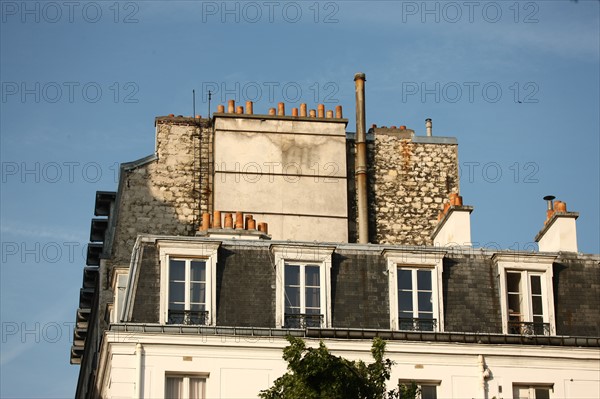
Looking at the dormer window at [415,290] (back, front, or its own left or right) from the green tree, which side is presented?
front

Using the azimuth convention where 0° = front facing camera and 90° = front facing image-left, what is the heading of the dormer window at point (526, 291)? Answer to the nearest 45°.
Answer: approximately 0°

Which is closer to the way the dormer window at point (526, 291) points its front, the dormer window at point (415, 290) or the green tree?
the green tree

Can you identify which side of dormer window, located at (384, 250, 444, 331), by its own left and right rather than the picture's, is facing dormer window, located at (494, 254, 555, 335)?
left

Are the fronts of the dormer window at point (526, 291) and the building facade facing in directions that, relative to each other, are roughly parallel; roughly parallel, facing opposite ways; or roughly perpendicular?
roughly parallel

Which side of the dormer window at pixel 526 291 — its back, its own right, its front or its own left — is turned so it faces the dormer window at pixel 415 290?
right

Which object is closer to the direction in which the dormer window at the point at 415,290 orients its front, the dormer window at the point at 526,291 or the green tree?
the green tree

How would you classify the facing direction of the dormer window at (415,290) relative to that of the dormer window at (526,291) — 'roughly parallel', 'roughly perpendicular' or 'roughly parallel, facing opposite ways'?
roughly parallel

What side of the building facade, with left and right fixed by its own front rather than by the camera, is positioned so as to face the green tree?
front

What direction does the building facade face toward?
toward the camera

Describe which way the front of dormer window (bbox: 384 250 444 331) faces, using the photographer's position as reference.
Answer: facing the viewer

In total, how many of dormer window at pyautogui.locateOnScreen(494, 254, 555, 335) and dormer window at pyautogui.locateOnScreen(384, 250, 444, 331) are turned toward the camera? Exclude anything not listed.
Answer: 2
